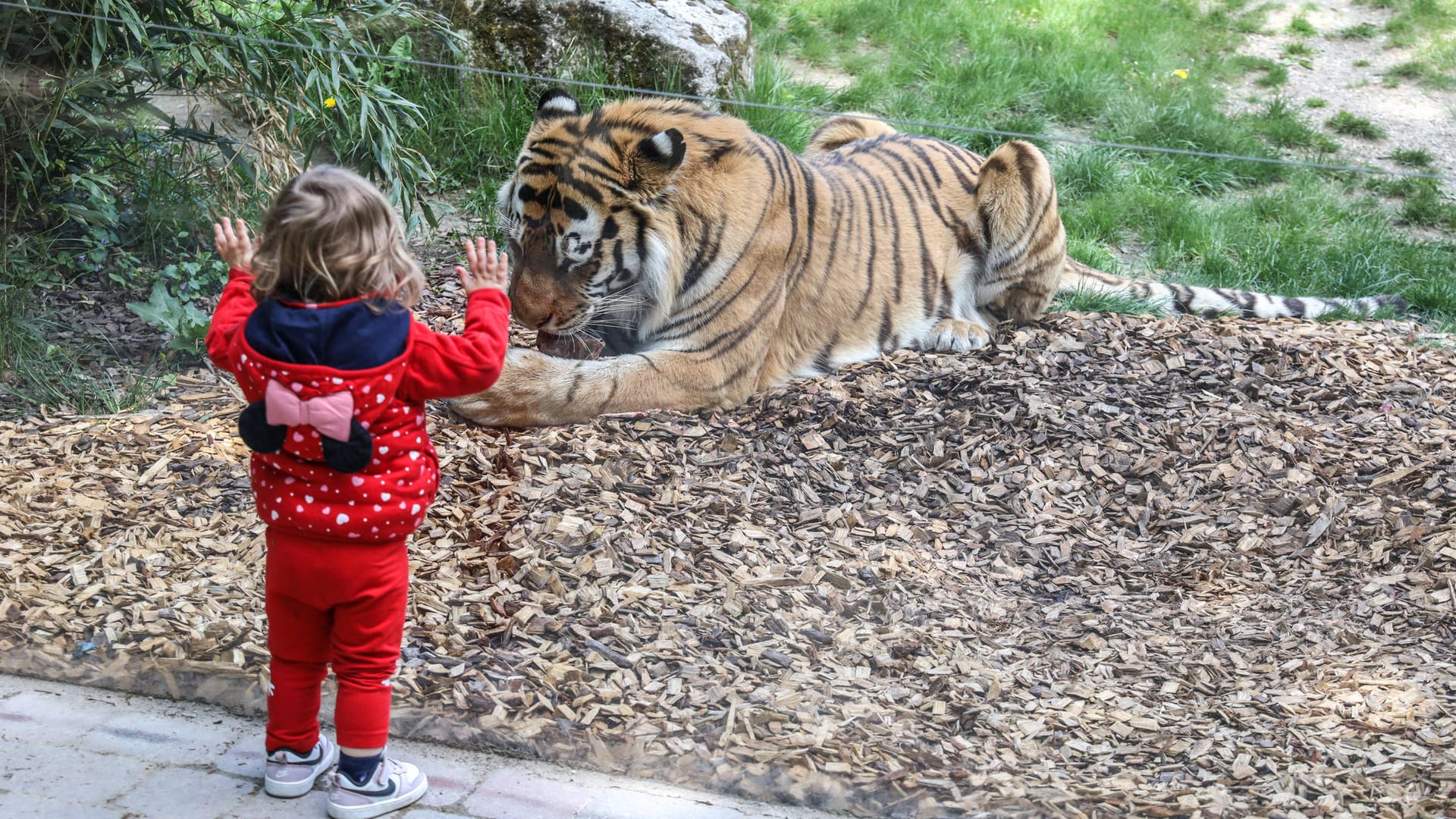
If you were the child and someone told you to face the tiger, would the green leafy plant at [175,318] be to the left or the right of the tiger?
left

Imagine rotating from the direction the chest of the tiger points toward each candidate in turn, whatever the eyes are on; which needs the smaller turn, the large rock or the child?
the child

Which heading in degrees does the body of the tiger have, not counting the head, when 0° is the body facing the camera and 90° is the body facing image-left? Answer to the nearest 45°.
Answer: approximately 45°

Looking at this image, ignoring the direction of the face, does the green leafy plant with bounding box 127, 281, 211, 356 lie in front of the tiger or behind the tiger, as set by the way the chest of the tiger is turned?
in front

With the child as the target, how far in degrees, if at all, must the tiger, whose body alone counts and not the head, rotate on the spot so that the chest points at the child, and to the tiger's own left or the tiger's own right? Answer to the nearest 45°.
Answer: approximately 45° to the tiger's own left

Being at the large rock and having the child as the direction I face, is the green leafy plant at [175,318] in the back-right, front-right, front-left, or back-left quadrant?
front-right

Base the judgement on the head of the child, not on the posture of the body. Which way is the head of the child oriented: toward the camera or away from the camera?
away from the camera

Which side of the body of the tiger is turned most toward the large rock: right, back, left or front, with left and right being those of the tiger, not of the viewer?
right

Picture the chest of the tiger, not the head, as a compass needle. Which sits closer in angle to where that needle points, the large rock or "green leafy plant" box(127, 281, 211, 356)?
the green leafy plant
